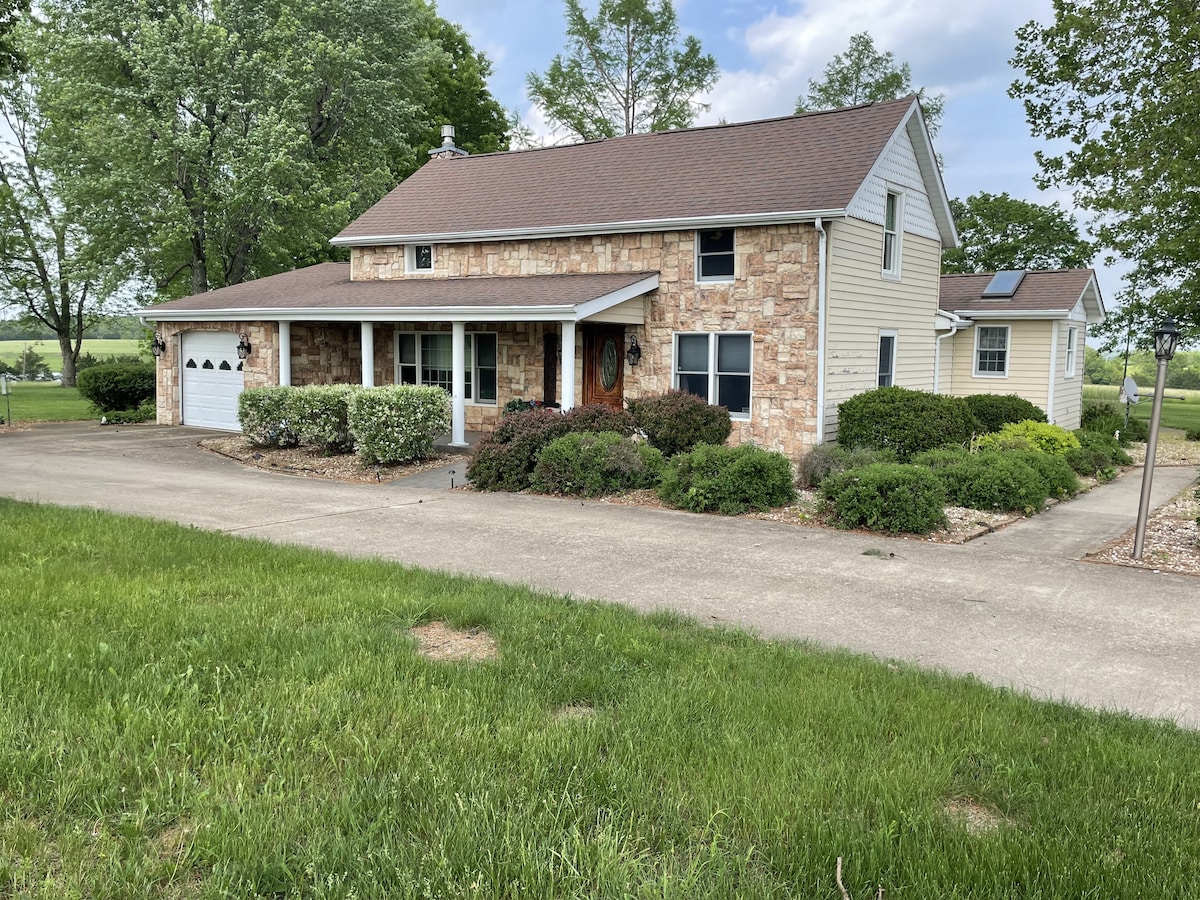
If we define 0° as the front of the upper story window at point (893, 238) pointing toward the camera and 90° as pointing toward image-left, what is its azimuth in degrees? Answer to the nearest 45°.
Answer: approximately 315°

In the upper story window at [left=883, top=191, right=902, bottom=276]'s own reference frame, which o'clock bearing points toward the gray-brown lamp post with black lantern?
The gray-brown lamp post with black lantern is roughly at 1 o'clock from the upper story window.

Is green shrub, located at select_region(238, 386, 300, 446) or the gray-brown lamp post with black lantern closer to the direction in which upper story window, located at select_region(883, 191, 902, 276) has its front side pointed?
the gray-brown lamp post with black lantern

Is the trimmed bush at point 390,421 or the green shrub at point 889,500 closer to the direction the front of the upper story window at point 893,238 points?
the green shrub

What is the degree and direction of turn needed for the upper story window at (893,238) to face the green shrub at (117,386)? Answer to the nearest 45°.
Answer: approximately 135° to its right

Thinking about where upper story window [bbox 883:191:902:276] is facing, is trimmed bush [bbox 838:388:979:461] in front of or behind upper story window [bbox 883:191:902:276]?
in front

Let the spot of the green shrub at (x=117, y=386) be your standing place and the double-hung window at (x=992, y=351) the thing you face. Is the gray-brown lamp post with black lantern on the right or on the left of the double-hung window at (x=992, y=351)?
right

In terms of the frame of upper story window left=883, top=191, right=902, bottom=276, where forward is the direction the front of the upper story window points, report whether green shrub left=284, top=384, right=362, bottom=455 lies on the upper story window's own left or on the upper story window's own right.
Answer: on the upper story window's own right

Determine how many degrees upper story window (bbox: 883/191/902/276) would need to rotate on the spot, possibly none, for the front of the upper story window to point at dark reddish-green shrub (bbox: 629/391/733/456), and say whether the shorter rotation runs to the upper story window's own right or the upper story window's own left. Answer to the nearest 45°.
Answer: approximately 90° to the upper story window's own right

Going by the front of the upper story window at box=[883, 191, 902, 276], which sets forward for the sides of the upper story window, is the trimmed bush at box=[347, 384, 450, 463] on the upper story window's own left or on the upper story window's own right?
on the upper story window's own right
